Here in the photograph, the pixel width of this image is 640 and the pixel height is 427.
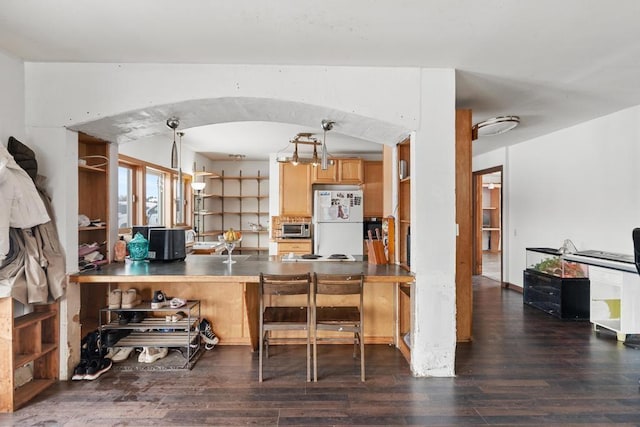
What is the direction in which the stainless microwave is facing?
toward the camera

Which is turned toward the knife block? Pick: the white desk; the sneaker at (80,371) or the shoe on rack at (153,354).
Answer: the white desk

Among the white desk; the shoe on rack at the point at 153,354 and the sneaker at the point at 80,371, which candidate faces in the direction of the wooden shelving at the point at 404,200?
the white desk

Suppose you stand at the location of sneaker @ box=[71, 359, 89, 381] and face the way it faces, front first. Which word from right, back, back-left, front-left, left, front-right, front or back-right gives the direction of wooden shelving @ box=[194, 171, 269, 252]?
back

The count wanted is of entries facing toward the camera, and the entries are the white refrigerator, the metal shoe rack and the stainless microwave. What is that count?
3

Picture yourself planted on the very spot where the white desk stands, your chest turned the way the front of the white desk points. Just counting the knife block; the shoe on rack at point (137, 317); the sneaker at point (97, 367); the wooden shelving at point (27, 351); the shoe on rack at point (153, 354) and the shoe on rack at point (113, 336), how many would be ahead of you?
6

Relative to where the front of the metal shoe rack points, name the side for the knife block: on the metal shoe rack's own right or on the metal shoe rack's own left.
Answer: on the metal shoe rack's own left

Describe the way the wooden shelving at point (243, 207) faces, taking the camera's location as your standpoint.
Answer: facing the viewer

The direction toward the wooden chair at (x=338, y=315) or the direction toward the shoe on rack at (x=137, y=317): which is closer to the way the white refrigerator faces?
the wooden chair

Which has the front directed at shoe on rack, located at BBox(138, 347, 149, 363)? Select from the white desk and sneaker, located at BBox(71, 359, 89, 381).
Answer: the white desk

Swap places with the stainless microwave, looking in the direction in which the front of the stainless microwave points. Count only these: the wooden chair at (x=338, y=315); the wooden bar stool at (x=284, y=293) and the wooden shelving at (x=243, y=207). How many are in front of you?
2

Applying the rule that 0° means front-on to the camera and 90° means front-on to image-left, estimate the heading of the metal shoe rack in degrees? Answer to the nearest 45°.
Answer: approximately 0°

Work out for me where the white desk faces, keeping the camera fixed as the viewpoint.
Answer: facing the viewer and to the left of the viewer

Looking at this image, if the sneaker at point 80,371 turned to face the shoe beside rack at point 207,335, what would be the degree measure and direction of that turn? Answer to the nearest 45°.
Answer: approximately 135° to its left

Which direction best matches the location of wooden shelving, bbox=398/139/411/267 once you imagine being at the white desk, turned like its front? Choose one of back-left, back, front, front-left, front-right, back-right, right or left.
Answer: front

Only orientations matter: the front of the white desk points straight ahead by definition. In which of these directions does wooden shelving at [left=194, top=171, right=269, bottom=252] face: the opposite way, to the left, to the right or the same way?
to the left
